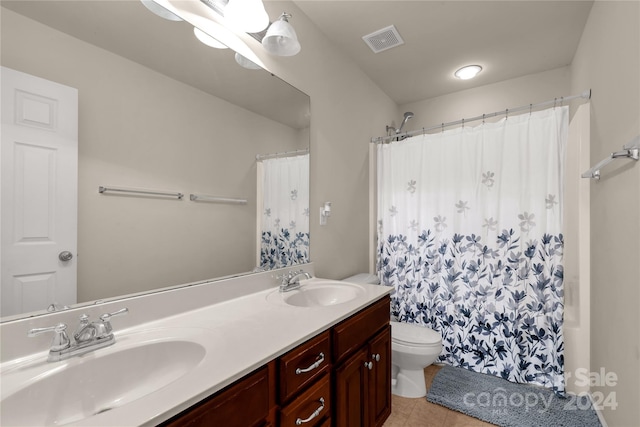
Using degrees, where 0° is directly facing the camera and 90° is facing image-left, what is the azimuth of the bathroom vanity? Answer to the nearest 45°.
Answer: approximately 315°

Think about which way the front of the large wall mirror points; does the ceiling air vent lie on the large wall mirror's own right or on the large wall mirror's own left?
on the large wall mirror's own left

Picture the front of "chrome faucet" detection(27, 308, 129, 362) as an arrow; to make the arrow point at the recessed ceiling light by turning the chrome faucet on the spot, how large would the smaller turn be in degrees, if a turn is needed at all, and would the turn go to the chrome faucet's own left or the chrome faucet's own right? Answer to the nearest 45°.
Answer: approximately 45° to the chrome faucet's own left

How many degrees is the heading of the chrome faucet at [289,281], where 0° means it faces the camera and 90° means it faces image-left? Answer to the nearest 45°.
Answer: approximately 315°

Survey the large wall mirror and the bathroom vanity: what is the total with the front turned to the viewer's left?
0

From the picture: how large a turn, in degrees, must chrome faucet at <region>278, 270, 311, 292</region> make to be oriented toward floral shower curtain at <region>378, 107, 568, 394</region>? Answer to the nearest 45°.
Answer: approximately 45° to its left

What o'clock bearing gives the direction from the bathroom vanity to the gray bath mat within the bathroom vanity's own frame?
The gray bath mat is roughly at 10 o'clock from the bathroom vanity.

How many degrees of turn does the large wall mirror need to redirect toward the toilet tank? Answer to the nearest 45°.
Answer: approximately 45° to its left

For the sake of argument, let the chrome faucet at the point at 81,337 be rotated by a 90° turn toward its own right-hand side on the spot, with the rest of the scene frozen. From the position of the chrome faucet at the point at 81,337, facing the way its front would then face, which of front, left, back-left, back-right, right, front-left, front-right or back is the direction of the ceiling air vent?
back-left

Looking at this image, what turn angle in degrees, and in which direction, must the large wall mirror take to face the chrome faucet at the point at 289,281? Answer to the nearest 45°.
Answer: approximately 45° to its left

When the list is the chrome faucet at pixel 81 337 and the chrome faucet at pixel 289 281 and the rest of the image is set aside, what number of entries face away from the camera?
0
